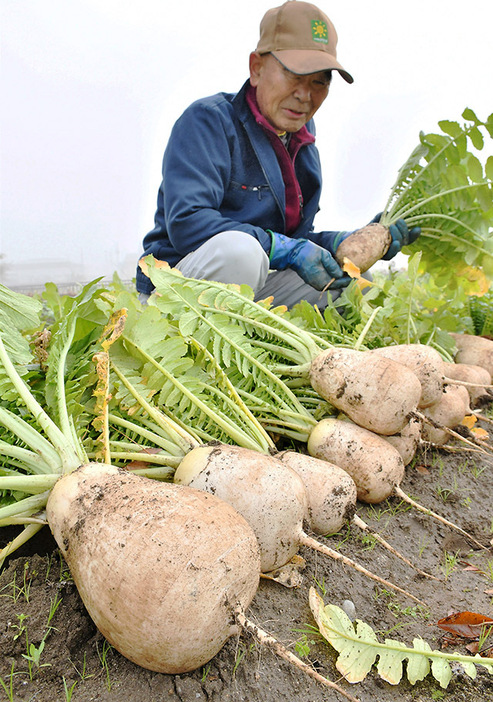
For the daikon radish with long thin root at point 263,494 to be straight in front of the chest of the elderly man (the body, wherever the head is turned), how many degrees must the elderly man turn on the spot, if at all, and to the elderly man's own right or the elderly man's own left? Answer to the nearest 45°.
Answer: approximately 45° to the elderly man's own right

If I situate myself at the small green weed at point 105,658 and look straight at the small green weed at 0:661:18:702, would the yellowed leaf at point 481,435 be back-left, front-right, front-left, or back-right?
back-right

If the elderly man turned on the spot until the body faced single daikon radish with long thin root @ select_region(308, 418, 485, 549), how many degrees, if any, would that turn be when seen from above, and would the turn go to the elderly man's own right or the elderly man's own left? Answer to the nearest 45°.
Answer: approximately 45° to the elderly man's own right

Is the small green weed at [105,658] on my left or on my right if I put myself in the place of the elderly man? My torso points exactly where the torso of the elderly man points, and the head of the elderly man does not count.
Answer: on my right

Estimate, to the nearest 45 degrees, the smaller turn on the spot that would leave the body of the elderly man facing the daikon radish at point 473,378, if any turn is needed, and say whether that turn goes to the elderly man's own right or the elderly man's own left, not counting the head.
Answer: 0° — they already face it

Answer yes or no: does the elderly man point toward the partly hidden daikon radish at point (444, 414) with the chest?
yes

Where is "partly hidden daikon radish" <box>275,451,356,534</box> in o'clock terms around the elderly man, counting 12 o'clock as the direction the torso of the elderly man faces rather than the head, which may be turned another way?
The partly hidden daikon radish is roughly at 1 o'clock from the elderly man.

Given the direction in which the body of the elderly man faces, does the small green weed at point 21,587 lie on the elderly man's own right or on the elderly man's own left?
on the elderly man's own right

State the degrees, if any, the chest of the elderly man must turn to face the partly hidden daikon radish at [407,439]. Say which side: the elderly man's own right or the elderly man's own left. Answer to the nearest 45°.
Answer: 0° — they already face it

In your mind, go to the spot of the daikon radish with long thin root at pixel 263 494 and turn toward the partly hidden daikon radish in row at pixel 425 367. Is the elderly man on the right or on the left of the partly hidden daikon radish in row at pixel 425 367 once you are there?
left
